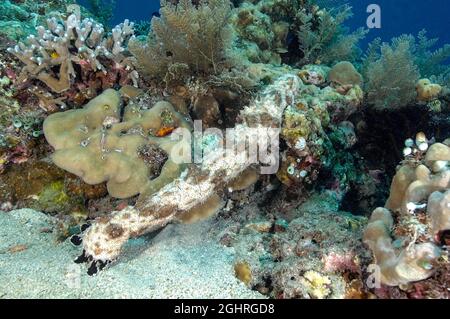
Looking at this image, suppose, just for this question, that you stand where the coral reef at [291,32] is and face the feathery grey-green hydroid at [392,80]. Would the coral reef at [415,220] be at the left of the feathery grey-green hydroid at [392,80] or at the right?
right
